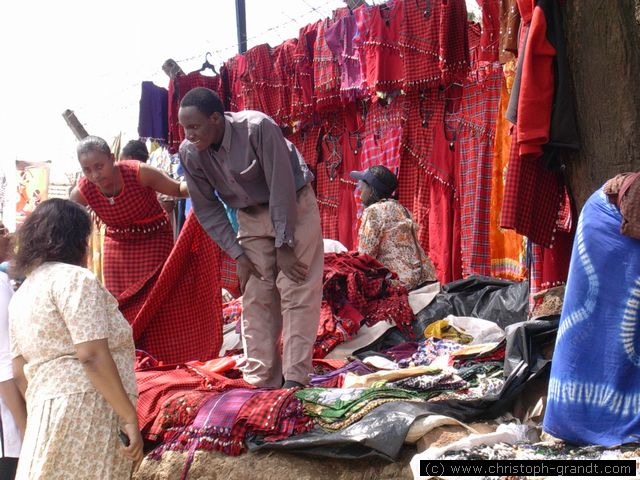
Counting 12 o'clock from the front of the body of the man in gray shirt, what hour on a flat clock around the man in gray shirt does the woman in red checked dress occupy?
The woman in red checked dress is roughly at 3 o'clock from the man in gray shirt.

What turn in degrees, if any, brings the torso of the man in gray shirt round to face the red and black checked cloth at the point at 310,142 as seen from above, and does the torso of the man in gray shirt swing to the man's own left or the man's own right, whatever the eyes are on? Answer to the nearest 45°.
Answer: approximately 135° to the man's own right

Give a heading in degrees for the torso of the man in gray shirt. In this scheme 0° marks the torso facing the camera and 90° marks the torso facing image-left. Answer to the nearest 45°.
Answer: approximately 45°

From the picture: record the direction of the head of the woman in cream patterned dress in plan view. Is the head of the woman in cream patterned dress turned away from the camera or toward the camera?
away from the camera

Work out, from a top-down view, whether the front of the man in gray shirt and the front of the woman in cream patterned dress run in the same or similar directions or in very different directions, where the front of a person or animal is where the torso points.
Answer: very different directions

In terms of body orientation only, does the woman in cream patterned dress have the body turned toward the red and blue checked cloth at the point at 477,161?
yes

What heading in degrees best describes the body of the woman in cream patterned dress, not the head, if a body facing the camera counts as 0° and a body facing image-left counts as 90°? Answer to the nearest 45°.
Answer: approximately 225°

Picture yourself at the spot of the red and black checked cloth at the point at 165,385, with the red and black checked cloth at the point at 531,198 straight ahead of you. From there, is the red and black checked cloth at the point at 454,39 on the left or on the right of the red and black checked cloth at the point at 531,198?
left

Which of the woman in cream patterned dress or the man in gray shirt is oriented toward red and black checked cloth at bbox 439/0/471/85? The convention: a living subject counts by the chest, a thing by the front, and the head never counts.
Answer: the woman in cream patterned dress

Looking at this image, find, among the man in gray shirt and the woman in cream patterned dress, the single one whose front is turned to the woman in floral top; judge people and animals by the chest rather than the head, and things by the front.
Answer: the woman in cream patterned dress

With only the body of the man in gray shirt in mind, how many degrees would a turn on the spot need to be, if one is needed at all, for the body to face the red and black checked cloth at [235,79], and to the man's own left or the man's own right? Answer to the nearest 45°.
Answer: approximately 135° to the man's own right

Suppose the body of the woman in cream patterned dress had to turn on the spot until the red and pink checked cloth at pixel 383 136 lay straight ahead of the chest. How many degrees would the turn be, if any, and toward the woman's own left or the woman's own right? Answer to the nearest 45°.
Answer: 0° — they already face it
